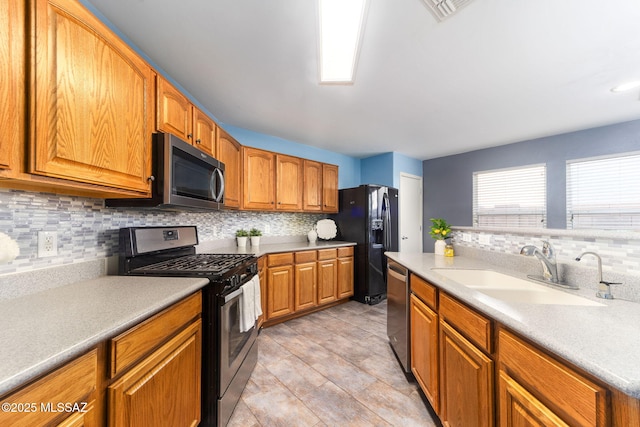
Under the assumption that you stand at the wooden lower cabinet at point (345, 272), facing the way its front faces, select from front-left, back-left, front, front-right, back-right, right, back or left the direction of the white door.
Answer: left

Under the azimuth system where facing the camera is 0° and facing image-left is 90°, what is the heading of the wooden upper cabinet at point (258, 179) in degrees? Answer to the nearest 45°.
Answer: approximately 315°

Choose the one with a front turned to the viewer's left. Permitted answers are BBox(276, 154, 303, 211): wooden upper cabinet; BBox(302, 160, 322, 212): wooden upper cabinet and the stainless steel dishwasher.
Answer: the stainless steel dishwasher

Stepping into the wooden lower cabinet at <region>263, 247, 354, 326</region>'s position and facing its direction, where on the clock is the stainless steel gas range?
The stainless steel gas range is roughly at 2 o'clock from the wooden lower cabinet.

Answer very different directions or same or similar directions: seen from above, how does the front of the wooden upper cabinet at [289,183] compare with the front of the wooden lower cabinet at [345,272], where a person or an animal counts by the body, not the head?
same or similar directions

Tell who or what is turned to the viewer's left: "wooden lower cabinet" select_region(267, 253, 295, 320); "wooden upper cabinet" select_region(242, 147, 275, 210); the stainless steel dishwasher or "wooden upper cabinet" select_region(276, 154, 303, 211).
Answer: the stainless steel dishwasher

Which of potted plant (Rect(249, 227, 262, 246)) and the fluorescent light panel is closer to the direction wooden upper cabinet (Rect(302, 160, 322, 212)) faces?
the fluorescent light panel

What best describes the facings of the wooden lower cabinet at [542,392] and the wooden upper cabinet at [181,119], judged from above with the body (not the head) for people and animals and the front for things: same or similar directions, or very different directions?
very different directions

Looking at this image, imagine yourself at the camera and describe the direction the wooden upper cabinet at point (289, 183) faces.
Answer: facing the viewer and to the right of the viewer

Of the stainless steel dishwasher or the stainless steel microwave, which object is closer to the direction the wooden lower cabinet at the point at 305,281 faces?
the stainless steel dishwasher

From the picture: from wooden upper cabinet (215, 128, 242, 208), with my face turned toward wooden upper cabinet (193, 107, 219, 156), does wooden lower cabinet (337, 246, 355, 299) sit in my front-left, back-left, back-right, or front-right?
back-left

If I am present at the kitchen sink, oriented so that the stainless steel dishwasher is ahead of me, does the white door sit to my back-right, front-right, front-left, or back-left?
front-right

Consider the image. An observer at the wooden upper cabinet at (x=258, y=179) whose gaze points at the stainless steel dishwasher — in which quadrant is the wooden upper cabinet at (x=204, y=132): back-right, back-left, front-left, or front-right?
front-right

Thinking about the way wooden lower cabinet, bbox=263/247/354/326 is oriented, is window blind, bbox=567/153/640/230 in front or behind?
in front
